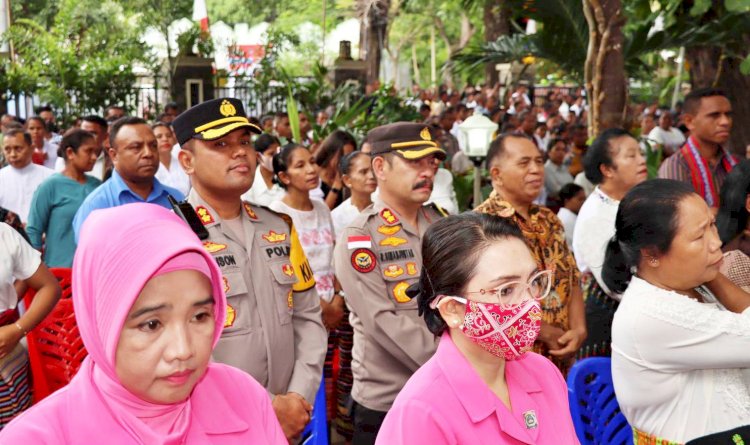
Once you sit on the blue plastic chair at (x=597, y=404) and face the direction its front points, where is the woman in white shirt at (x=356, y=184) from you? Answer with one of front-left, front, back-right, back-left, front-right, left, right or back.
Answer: back

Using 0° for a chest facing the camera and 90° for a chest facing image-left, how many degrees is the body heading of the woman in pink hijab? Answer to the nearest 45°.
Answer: approximately 315°

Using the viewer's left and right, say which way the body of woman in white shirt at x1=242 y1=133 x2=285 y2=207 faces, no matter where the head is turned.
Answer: facing the viewer and to the right of the viewer

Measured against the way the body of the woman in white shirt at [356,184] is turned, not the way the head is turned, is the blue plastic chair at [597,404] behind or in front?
in front

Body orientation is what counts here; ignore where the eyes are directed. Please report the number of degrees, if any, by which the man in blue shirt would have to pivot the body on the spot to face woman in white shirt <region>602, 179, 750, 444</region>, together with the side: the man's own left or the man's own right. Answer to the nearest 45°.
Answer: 0° — they already face them

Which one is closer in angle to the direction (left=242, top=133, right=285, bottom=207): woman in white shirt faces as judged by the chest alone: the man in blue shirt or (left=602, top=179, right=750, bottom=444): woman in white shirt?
the woman in white shirt

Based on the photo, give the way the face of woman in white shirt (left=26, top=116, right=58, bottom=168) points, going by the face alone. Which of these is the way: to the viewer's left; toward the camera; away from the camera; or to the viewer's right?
toward the camera

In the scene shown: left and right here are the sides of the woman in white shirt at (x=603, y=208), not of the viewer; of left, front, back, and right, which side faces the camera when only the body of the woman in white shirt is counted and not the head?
right

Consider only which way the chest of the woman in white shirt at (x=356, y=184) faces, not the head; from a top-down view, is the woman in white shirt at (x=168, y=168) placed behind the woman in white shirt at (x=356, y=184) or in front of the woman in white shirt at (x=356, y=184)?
behind
